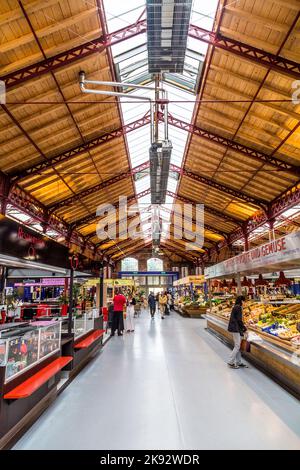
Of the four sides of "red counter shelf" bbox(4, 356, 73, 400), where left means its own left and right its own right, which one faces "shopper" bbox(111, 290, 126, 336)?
left

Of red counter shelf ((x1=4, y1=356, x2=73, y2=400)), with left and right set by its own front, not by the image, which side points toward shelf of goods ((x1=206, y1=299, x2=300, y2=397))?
front

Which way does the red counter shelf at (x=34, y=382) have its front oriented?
to the viewer's right

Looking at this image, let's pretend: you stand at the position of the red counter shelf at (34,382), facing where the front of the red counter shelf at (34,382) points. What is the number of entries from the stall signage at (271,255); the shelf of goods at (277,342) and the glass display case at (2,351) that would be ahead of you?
2

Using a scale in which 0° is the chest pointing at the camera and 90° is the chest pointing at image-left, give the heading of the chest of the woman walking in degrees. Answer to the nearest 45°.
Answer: approximately 270°

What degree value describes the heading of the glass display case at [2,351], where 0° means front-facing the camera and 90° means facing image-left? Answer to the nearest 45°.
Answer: approximately 270°

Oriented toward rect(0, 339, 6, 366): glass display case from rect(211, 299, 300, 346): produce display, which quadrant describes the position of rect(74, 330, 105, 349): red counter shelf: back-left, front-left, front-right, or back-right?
front-right

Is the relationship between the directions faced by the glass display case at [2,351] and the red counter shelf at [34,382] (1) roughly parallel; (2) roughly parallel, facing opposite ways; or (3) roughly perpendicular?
roughly parallel

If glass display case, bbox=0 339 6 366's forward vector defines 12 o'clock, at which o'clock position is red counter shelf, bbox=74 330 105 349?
The red counter shelf is roughly at 10 o'clock from the glass display case.

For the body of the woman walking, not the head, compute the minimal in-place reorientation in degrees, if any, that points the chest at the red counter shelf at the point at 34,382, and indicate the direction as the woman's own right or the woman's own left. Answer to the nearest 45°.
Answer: approximately 135° to the woman's own right

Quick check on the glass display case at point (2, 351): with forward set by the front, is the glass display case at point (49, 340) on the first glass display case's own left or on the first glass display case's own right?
on the first glass display case's own left
